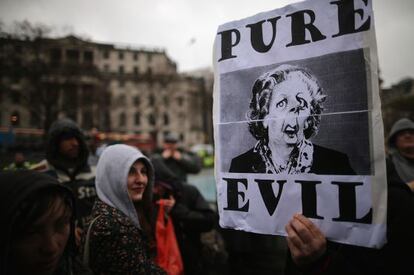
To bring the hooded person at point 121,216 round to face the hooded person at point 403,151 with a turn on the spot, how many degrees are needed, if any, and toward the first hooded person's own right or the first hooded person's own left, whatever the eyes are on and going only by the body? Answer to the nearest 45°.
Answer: approximately 45° to the first hooded person's own left

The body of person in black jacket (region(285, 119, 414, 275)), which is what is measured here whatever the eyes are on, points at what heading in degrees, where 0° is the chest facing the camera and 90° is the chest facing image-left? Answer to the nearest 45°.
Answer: approximately 315°

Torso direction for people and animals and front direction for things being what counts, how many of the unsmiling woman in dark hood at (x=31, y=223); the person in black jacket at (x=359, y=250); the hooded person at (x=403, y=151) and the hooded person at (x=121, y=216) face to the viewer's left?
0

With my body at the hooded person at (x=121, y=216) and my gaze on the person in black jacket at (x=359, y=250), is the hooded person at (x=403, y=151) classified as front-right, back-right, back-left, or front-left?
front-left

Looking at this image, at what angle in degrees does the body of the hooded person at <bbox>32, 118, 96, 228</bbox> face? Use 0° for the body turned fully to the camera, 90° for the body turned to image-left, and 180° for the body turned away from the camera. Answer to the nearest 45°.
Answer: approximately 315°

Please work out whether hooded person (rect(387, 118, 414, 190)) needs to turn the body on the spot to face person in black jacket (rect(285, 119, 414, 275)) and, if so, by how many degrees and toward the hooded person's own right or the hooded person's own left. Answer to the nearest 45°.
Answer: approximately 45° to the hooded person's own right
